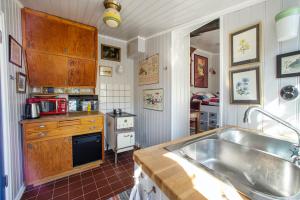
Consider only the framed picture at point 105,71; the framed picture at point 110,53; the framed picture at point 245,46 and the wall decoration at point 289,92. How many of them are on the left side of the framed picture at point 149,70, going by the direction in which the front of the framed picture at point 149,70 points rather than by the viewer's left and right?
2

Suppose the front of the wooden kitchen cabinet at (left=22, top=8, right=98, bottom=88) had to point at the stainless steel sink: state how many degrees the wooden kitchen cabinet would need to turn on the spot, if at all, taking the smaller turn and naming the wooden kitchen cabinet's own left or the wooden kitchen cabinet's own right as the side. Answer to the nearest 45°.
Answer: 0° — it already faces it

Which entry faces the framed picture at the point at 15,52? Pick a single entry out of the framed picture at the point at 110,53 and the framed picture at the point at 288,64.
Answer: the framed picture at the point at 288,64

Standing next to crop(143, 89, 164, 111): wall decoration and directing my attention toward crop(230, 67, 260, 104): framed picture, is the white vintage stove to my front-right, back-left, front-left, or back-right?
back-right

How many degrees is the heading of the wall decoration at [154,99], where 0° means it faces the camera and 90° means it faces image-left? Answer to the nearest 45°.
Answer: approximately 45°

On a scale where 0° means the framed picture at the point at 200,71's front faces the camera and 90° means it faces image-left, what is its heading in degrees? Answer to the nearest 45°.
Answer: approximately 315°

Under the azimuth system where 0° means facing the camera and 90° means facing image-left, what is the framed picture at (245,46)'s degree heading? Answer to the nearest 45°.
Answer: approximately 45°

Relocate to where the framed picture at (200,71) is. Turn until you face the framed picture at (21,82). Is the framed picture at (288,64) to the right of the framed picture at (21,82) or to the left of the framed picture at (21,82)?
left

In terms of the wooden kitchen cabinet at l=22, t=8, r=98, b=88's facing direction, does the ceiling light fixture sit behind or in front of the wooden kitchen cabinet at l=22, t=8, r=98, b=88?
in front
